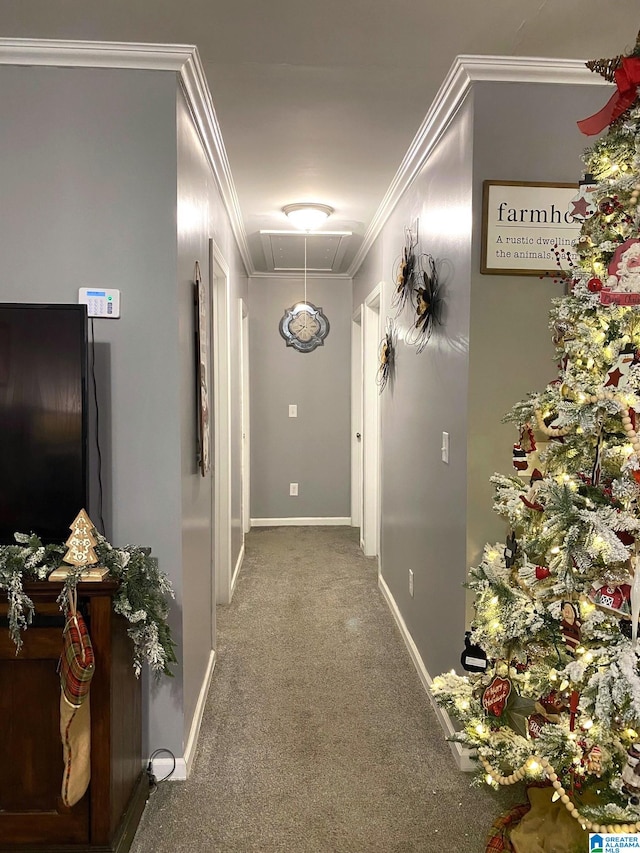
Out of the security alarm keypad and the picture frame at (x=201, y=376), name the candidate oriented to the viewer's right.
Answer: the picture frame

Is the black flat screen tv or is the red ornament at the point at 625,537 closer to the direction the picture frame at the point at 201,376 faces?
the red ornament

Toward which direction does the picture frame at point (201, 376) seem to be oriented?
to the viewer's right

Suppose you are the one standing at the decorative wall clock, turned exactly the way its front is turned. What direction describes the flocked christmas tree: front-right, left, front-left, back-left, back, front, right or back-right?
front

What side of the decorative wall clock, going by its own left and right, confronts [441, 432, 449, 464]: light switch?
front

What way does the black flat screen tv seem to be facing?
toward the camera

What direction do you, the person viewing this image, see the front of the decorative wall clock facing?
facing the viewer

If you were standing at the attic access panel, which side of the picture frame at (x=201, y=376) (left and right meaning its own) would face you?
left

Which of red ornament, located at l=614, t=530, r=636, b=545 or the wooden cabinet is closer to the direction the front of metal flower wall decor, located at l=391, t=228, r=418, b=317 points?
the wooden cabinet

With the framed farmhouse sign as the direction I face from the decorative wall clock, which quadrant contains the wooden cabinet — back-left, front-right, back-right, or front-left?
front-right

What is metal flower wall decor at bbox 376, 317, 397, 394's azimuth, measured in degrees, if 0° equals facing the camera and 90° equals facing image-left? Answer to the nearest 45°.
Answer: approximately 90°

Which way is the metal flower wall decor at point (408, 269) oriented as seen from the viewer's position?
to the viewer's left

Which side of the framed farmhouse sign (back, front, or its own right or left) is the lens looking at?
front

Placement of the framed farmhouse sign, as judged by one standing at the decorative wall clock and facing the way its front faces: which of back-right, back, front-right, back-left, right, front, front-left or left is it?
front

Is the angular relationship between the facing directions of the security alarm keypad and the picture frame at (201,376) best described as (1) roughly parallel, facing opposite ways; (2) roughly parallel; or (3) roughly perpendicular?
roughly perpendicular

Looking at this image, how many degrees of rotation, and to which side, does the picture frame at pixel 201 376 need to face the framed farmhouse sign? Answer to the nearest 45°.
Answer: approximately 45° to its right

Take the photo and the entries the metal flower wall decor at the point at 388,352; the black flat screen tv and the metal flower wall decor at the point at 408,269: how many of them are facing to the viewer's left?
2

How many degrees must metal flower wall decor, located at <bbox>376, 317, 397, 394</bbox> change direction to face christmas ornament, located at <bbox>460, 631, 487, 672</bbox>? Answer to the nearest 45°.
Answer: approximately 90° to its left

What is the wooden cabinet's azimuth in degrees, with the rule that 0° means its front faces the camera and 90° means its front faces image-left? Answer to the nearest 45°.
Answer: approximately 0°

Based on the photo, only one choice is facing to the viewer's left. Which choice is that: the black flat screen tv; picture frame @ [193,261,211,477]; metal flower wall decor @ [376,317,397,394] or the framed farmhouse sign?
the metal flower wall decor
